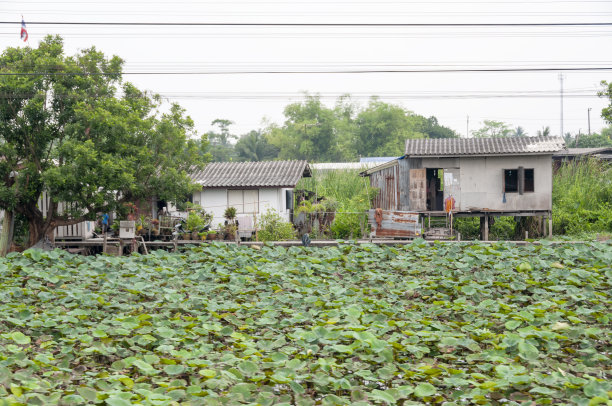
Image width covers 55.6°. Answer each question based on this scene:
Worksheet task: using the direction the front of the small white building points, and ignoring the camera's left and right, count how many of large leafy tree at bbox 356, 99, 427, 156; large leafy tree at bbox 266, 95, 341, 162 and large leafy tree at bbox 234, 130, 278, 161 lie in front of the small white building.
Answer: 0

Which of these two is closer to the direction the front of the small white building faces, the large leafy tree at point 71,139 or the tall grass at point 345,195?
the large leafy tree

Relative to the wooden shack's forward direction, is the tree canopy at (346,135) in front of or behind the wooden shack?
behind

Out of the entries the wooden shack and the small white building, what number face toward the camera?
2

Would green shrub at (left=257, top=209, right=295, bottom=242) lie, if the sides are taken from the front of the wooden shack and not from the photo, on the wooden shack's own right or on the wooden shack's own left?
on the wooden shack's own right

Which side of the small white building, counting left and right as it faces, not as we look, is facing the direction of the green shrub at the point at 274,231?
front

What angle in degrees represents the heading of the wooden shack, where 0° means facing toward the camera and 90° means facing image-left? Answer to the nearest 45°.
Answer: approximately 0°

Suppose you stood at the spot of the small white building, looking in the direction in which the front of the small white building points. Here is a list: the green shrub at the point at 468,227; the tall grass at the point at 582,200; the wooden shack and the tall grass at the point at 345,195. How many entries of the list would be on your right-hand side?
0

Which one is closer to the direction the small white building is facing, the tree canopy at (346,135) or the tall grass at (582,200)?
the tall grass

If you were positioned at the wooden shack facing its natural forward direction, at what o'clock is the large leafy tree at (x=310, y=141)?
The large leafy tree is roughly at 5 o'clock from the wooden shack.

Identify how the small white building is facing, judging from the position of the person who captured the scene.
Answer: facing the viewer

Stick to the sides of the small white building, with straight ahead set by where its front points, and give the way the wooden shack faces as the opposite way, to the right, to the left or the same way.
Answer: the same way

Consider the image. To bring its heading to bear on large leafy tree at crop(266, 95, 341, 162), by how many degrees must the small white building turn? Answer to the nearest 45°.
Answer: approximately 180°

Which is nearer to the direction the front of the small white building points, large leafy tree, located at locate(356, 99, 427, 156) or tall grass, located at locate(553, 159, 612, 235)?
the tall grass

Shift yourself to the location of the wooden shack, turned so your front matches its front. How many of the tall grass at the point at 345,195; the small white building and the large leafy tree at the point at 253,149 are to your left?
0

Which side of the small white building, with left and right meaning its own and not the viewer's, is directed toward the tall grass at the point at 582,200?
left

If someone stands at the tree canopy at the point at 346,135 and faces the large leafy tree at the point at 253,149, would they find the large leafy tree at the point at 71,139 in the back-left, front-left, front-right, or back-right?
front-left

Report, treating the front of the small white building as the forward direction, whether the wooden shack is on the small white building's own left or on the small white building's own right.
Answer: on the small white building's own left
